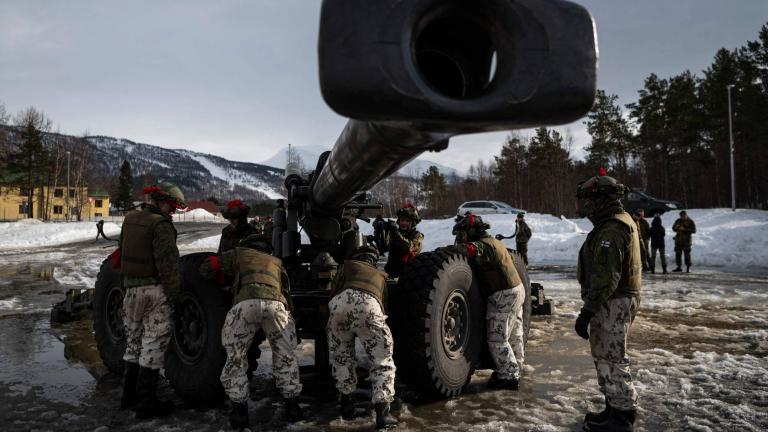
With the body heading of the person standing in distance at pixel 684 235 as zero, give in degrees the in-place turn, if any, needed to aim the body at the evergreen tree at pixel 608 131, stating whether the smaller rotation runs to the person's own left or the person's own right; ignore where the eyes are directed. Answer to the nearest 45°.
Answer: approximately 180°

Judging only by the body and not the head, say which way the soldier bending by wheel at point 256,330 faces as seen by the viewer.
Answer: away from the camera

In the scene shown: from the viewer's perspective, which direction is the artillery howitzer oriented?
toward the camera

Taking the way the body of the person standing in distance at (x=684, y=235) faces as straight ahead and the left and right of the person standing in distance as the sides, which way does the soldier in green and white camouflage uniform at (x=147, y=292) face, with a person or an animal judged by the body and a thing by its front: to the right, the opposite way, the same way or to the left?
the opposite way

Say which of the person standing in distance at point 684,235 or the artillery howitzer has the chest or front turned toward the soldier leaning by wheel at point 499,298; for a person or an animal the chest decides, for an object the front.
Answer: the person standing in distance

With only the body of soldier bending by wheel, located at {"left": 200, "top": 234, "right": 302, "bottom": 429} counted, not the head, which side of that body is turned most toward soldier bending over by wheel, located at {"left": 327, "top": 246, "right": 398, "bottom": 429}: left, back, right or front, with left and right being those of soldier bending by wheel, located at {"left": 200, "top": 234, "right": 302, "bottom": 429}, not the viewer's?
right

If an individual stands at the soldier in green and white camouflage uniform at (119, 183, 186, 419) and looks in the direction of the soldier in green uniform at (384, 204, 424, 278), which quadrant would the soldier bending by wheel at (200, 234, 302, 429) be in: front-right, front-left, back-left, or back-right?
front-right

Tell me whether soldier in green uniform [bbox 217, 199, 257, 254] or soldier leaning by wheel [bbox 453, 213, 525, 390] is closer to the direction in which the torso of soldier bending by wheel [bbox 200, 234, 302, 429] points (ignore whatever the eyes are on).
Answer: the soldier in green uniform

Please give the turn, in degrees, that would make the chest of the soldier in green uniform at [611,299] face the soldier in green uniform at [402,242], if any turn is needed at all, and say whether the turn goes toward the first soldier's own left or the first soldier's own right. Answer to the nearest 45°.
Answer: approximately 45° to the first soldier's own right

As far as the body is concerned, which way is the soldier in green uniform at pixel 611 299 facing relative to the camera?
to the viewer's left

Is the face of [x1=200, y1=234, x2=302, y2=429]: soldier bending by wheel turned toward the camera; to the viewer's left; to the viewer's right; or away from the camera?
away from the camera

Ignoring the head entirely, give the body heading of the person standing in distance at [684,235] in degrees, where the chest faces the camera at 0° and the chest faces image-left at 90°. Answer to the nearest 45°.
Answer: approximately 0°

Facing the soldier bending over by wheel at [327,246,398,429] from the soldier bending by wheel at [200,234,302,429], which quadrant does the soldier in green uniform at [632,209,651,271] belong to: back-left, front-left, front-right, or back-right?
front-left

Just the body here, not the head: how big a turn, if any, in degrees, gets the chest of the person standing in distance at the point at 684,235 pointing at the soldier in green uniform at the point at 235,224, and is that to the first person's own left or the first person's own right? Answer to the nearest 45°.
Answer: approximately 45° to the first person's own right

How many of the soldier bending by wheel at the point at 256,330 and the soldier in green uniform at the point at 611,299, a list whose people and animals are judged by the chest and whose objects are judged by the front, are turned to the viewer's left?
1

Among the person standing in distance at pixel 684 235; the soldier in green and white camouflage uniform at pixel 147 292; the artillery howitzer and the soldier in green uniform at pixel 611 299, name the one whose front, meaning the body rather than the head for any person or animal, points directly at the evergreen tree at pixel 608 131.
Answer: the soldier in green and white camouflage uniform at pixel 147 292

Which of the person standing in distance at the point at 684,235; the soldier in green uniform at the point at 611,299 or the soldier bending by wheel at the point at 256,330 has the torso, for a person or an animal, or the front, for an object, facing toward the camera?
the person standing in distance

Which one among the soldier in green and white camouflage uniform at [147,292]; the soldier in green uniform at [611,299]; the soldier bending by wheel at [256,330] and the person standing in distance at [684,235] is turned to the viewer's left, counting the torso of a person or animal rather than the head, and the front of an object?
the soldier in green uniform at [611,299]
